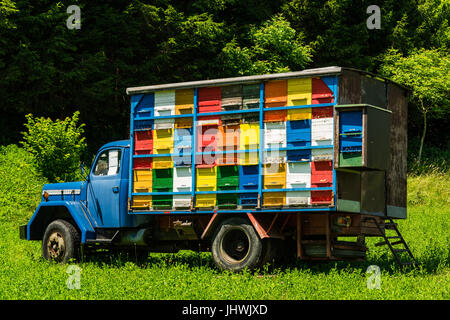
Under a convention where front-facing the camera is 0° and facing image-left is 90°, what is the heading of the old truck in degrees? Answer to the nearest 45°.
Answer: approximately 135°
